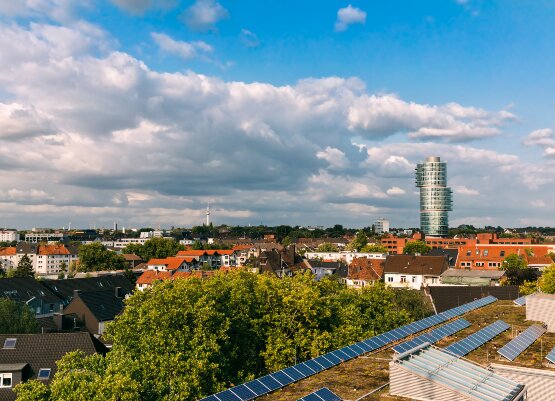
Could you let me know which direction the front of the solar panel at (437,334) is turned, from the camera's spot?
facing the viewer and to the right of the viewer

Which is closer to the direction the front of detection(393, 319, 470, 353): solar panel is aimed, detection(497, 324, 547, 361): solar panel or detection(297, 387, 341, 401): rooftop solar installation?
the solar panel

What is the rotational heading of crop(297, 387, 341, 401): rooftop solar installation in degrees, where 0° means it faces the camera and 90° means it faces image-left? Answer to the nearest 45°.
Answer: approximately 315°

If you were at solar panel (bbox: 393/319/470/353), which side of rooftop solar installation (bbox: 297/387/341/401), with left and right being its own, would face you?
left

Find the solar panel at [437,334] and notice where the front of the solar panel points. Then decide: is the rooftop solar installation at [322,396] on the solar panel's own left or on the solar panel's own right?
on the solar panel's own right

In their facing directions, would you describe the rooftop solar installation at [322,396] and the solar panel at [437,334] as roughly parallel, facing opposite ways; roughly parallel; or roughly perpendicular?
roughly parallel

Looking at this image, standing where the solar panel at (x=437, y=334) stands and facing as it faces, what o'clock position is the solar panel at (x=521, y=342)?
the solar panel at (x=521, y=342) is roughly at 11 o'clock from the solar panel at (x=437, y=334).

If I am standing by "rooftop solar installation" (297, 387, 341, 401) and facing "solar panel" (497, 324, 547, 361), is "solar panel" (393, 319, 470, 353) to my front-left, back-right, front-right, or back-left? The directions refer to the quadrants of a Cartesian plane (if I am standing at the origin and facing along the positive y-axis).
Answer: front-left

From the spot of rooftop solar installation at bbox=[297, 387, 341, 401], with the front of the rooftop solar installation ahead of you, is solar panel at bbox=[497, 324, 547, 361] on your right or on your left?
on your left

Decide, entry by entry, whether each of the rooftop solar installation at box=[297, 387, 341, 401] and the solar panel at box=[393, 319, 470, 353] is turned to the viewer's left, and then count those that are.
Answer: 0
